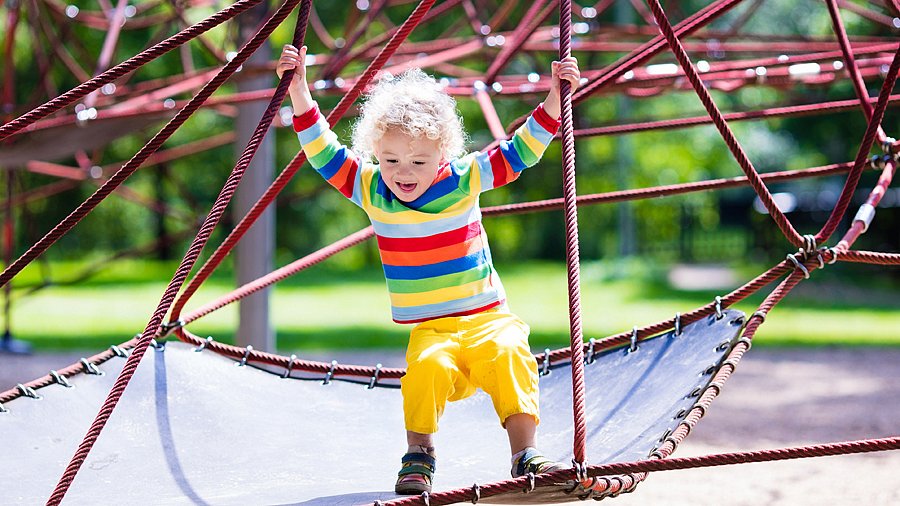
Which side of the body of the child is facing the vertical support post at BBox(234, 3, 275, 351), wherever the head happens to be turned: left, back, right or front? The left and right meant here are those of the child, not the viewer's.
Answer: back

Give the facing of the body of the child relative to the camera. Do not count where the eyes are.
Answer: toward the camera
